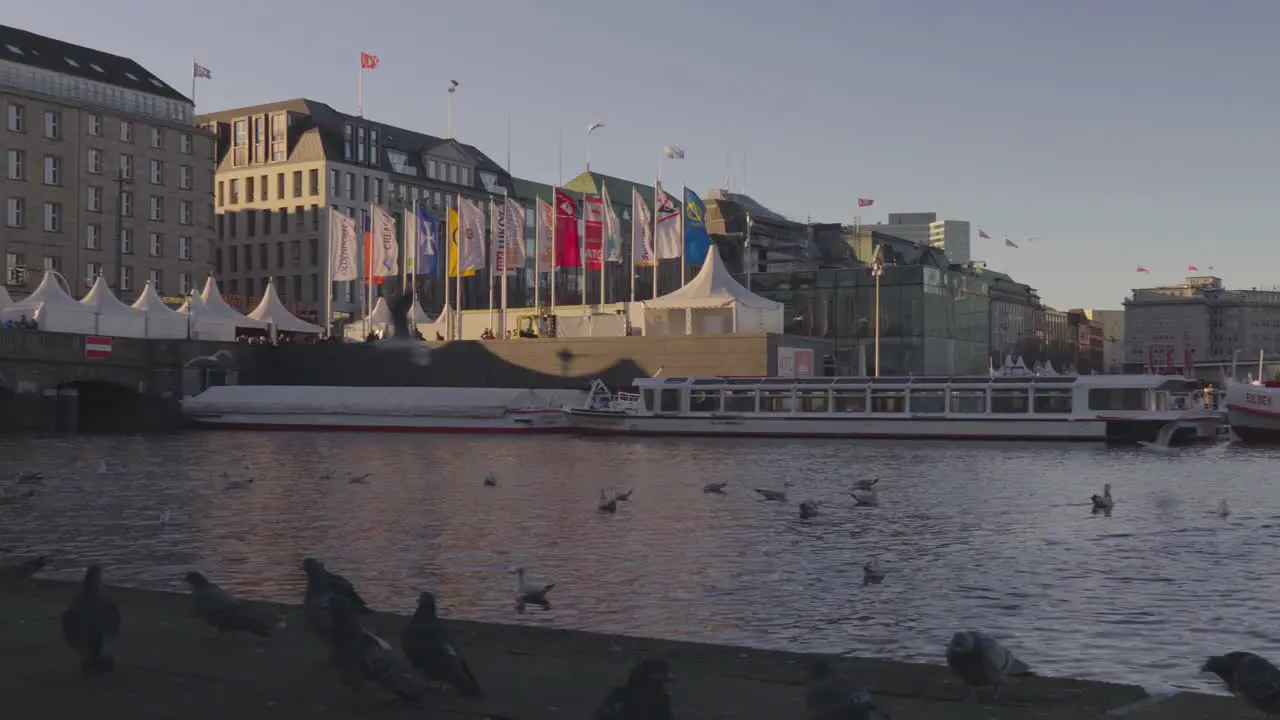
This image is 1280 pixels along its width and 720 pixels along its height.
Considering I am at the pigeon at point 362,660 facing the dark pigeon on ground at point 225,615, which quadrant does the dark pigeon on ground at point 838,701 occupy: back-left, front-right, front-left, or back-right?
back-right

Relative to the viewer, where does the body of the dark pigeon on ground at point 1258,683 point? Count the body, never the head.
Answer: to the viewer's left

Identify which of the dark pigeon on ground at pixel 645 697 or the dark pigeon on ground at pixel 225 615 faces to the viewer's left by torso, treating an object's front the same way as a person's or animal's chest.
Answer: the dark pigeon on ground at pixel 225 615

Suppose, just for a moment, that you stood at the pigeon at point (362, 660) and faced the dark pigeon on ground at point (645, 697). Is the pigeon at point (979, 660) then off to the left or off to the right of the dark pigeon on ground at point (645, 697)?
left

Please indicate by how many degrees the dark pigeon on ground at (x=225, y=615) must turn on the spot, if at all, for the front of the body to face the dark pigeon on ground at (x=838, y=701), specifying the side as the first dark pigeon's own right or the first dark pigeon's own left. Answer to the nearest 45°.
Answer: approximately 135° to the first dark pigeon's own left

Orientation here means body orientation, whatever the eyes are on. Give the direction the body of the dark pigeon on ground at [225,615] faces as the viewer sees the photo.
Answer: to the viewer's left

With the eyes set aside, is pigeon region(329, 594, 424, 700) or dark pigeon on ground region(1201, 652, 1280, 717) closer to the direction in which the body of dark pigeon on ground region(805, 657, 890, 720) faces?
the pigeon

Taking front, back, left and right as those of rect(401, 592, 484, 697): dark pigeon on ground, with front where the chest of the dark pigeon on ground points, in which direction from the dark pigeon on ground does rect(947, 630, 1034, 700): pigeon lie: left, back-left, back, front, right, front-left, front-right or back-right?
back-right

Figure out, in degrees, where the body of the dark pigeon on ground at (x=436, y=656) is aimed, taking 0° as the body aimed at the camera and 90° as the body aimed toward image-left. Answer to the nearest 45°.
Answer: approximately 135°
